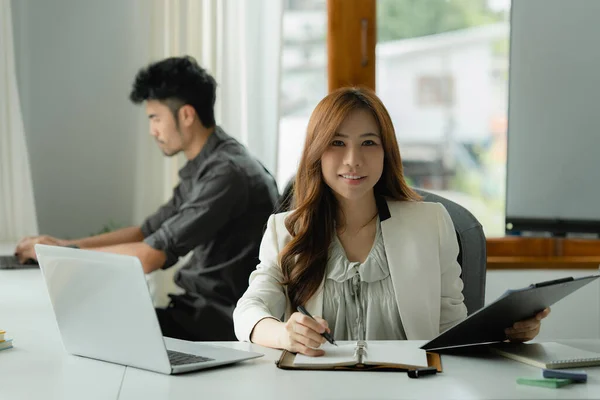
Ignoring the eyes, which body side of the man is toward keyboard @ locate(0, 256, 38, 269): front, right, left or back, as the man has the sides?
front

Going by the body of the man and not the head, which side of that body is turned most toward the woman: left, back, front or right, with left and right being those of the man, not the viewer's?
left

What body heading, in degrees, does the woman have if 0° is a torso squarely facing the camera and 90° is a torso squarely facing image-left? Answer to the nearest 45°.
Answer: approximately 0°

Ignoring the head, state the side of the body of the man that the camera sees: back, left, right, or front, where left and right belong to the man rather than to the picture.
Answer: left

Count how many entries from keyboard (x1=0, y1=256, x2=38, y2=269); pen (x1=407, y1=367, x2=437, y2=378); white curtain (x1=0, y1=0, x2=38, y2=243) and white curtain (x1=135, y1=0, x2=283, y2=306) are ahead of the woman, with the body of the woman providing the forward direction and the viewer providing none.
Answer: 1

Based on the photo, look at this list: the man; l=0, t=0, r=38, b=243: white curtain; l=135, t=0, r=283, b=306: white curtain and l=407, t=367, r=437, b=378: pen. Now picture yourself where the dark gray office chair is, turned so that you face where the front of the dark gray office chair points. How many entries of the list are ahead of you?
1

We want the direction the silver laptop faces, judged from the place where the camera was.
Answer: facing away from the viewer and to the right of the viewer

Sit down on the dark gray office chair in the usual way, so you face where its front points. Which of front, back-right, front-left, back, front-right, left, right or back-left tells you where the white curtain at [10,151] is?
back-right

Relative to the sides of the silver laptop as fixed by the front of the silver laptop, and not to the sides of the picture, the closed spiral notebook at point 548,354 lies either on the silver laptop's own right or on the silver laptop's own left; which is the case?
on the silver laptop's own right

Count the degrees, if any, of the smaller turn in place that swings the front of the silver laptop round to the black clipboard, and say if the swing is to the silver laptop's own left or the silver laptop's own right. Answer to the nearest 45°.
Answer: approximately 45° to the silver laptop's own right

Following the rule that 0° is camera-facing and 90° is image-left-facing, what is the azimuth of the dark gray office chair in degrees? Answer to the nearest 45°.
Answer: approximately 0°

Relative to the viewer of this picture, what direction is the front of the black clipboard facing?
facing away from the viewer and to the left of the viewer

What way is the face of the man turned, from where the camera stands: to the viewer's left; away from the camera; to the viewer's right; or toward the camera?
to the viewer's left
